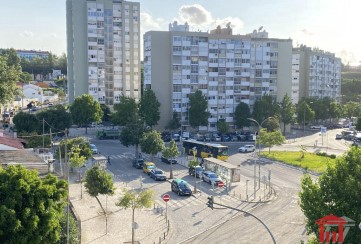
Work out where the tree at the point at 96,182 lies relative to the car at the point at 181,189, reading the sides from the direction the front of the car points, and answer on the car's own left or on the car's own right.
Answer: on the car's own right

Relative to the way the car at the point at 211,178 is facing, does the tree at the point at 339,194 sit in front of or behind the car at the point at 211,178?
in front

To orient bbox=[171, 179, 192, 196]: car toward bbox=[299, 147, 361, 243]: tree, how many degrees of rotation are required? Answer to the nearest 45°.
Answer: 0° — it already faces it

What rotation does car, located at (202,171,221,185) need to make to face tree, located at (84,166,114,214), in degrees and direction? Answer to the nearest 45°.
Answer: approximately 90° to its right

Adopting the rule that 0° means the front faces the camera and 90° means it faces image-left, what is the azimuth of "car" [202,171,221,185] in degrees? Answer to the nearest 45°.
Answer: approximately 315°

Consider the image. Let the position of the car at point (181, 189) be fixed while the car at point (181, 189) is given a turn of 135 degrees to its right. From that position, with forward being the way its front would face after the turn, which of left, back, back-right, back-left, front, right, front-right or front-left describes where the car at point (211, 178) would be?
back-right

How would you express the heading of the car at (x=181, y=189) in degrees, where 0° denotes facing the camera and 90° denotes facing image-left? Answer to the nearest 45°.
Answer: approximately 315°

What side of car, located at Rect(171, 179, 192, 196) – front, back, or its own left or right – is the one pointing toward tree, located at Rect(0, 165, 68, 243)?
right
